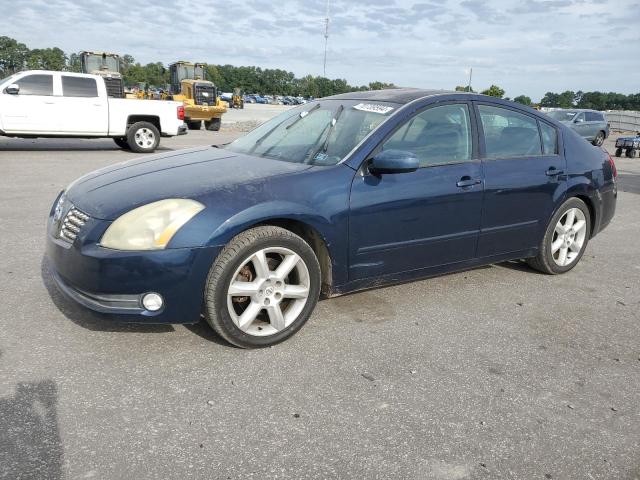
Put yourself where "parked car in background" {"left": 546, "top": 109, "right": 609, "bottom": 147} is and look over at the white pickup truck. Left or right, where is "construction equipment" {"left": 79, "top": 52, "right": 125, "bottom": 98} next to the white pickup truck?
right

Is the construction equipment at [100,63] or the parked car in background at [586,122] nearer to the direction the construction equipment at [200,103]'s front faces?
the construction equipment

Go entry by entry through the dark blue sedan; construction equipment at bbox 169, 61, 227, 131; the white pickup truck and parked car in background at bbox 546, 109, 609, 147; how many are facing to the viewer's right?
0

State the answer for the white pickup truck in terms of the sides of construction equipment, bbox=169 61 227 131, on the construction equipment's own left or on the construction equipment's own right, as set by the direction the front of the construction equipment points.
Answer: on the construction equipment's own left

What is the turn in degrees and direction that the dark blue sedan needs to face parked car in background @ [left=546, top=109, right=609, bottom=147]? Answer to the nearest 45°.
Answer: approximately 180°

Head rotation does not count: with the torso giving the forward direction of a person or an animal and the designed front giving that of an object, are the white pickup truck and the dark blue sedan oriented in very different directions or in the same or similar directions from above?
same or similar directions

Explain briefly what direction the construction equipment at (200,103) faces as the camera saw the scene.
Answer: facing away from the viewer and to the left of the viewer

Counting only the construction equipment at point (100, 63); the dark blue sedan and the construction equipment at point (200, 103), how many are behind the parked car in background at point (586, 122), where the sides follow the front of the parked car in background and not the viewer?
0

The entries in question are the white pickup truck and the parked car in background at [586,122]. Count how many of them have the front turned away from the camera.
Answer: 0

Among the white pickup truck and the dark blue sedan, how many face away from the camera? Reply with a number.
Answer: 0

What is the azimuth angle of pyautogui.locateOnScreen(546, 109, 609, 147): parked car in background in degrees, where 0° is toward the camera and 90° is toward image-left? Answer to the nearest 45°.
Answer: approximately 45°

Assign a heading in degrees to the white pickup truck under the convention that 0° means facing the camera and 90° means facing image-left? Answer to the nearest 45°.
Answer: approximately 90°

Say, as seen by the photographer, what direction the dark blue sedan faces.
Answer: facing the viewer and to the left of the viewer

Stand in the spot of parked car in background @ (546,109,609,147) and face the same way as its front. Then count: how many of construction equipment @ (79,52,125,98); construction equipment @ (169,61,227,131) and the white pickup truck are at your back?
0

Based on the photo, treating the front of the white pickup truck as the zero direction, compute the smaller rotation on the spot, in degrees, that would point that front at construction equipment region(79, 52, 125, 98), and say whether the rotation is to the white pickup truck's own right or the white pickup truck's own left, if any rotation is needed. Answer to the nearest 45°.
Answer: approximately 90° to the white pickup truck's own right
